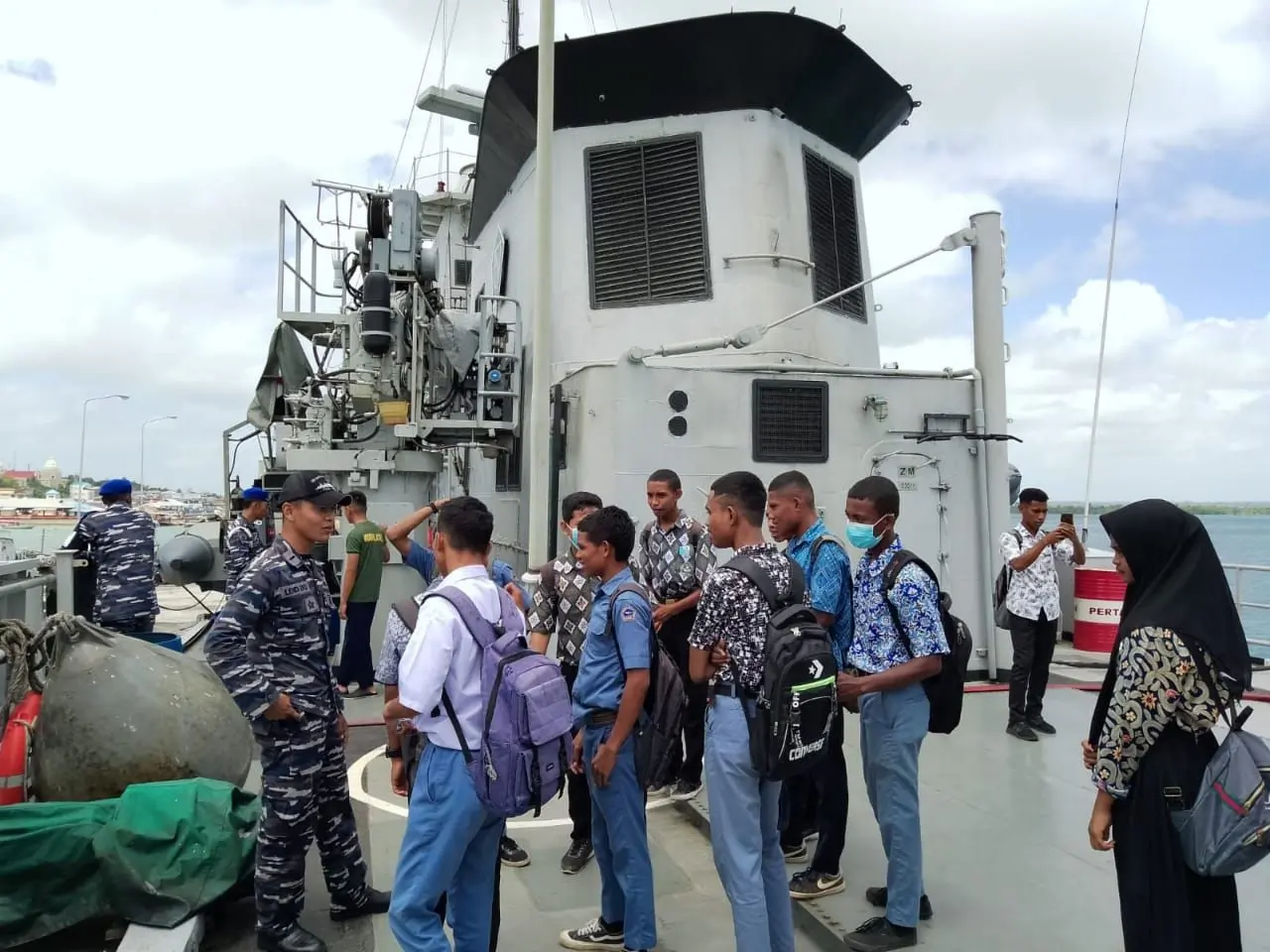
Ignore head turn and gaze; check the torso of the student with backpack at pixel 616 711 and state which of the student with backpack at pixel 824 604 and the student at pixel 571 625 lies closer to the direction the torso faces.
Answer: the student

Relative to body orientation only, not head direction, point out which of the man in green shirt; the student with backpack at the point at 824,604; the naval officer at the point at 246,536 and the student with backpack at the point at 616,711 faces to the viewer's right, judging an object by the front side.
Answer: the naval officer

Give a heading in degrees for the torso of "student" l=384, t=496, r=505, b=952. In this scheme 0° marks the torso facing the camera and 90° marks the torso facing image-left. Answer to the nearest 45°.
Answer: approximately 135°

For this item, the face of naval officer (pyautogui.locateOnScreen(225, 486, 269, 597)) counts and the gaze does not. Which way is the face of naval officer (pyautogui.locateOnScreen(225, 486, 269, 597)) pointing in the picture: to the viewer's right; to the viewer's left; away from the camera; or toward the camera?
to the viewer's right

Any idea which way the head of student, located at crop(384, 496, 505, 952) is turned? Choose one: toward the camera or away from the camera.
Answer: away from the camera

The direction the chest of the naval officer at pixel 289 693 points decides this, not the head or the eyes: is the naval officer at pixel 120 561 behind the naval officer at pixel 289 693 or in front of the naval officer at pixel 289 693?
behind

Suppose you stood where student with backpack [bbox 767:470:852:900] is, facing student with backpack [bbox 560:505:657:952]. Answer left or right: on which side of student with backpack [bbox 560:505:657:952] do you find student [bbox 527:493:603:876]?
right

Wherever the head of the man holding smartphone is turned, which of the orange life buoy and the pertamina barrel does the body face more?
the orange life buoy

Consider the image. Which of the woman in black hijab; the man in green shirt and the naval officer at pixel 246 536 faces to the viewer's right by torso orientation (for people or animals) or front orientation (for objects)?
the naval officer

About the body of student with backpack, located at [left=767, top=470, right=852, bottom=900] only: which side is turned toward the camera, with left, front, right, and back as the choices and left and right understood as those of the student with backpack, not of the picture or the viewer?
left

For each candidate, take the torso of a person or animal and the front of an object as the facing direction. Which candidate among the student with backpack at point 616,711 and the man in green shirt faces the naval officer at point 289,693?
the student with backpack

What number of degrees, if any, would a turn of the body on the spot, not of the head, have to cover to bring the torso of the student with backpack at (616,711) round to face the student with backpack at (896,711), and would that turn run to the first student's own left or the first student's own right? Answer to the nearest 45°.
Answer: approximately 180°

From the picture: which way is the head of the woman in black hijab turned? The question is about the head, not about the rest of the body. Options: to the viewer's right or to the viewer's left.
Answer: to the viewer's left

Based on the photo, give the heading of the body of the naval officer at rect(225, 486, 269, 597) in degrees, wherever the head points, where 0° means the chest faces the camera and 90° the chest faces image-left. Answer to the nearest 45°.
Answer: approximately 270°
